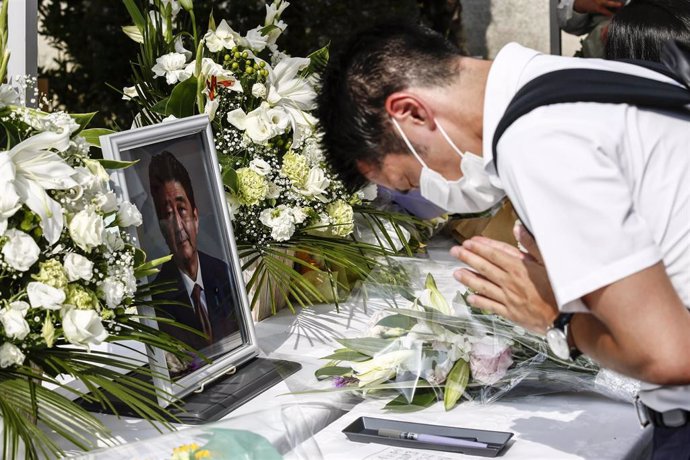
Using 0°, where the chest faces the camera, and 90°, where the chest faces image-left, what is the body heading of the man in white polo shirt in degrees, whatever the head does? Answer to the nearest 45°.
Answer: approximately 90°

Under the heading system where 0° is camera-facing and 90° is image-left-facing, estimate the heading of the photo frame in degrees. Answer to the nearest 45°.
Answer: approximately 315°

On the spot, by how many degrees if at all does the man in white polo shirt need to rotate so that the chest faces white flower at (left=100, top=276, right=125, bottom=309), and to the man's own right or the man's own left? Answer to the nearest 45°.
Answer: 0° — they already face it

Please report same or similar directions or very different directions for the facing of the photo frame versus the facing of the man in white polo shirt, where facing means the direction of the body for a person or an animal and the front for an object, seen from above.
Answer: very different directions

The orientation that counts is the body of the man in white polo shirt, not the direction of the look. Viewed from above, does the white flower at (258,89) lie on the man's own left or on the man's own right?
on the man's own right

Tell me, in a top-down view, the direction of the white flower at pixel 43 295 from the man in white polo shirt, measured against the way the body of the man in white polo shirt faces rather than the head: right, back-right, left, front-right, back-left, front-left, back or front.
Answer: front

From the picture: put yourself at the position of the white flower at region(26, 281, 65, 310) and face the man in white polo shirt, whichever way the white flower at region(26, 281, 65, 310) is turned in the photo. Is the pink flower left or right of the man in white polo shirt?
left

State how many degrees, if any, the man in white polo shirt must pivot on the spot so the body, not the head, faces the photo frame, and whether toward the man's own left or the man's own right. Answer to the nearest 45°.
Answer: approximately 45° to the man's own right

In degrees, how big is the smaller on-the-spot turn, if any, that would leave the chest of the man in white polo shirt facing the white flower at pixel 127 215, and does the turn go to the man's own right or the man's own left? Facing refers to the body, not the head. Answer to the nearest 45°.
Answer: approximately 45° to the man's own right

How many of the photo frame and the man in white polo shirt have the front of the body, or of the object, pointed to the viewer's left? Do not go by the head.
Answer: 1

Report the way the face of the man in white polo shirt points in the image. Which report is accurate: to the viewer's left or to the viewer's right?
to the viewer's left

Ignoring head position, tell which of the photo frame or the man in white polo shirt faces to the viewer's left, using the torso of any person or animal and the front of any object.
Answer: the man in white polo shirt
